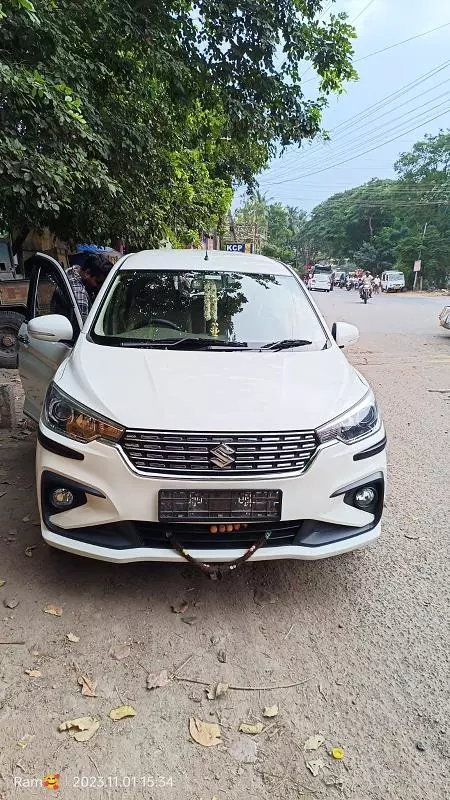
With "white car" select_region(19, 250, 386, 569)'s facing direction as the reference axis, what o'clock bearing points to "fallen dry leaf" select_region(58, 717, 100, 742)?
The fallen dry leaf is roughly at 1 o'clock from the white car.
